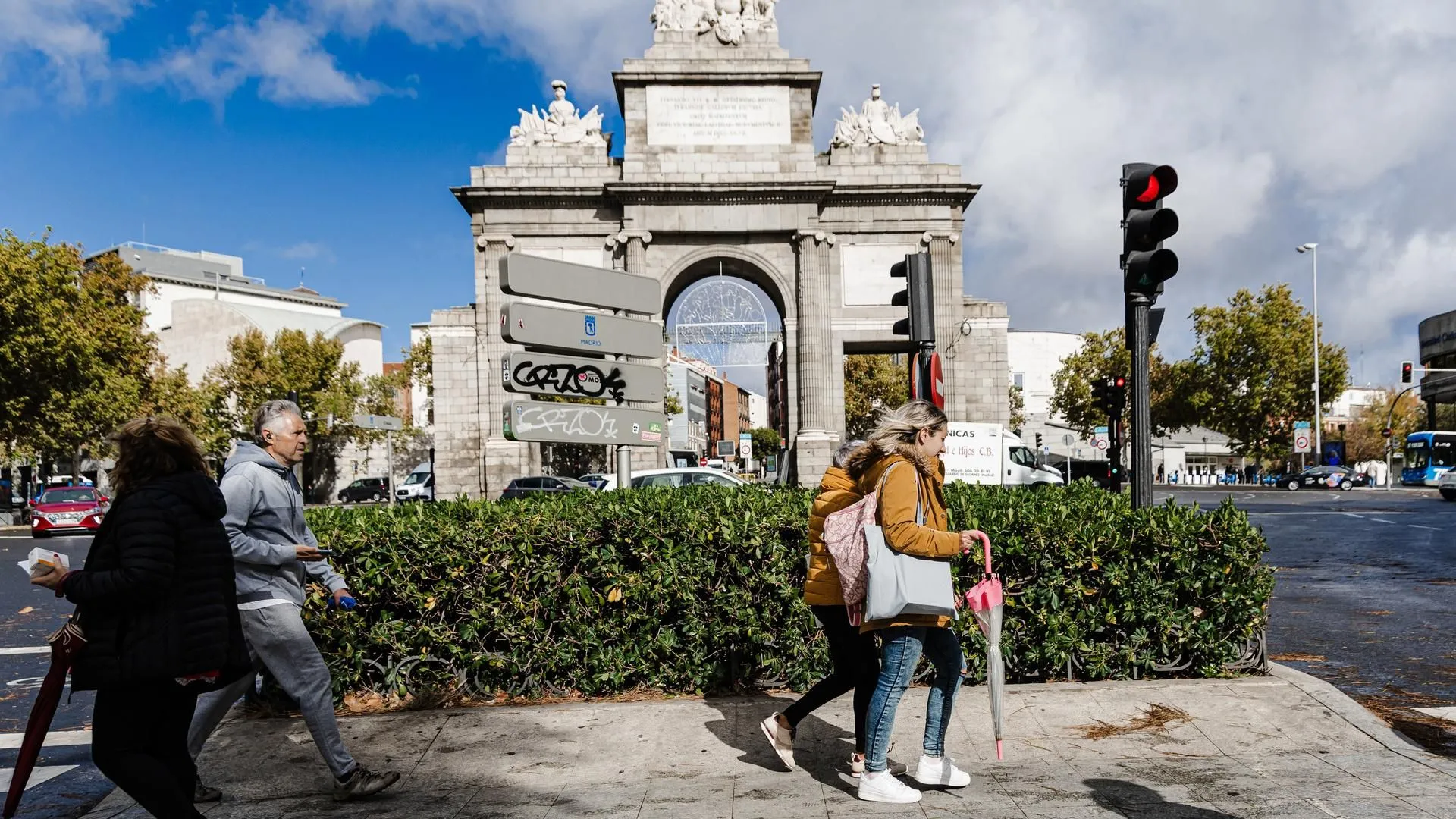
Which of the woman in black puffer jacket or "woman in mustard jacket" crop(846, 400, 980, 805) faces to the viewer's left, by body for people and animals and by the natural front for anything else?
the woman in black puffer jacket

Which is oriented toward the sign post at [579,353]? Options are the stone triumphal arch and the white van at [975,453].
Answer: the stone triumphal arch

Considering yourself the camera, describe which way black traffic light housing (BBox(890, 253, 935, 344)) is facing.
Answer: facing away from the viewer and to the left of the viewer

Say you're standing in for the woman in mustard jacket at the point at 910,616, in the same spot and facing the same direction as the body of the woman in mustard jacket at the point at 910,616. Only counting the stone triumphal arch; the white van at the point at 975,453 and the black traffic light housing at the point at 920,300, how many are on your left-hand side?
3

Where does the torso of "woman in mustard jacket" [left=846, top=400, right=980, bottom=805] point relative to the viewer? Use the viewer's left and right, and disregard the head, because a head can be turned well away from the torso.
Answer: facing to the right of the viewer

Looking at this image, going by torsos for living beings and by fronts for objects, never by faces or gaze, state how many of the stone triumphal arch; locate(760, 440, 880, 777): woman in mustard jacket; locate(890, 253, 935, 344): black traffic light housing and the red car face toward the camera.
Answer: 2

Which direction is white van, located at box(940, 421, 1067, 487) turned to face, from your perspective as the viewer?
facing to the right of the viewer

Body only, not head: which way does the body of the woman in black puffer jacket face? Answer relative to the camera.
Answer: to the viewer's left

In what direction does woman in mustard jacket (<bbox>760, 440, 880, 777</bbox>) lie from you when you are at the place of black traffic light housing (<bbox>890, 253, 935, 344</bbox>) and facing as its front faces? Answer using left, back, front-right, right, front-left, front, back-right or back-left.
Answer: back-left

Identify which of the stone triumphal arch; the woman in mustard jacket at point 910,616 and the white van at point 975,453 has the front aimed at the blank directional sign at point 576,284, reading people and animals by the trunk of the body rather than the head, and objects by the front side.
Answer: the stone triumphal arch
